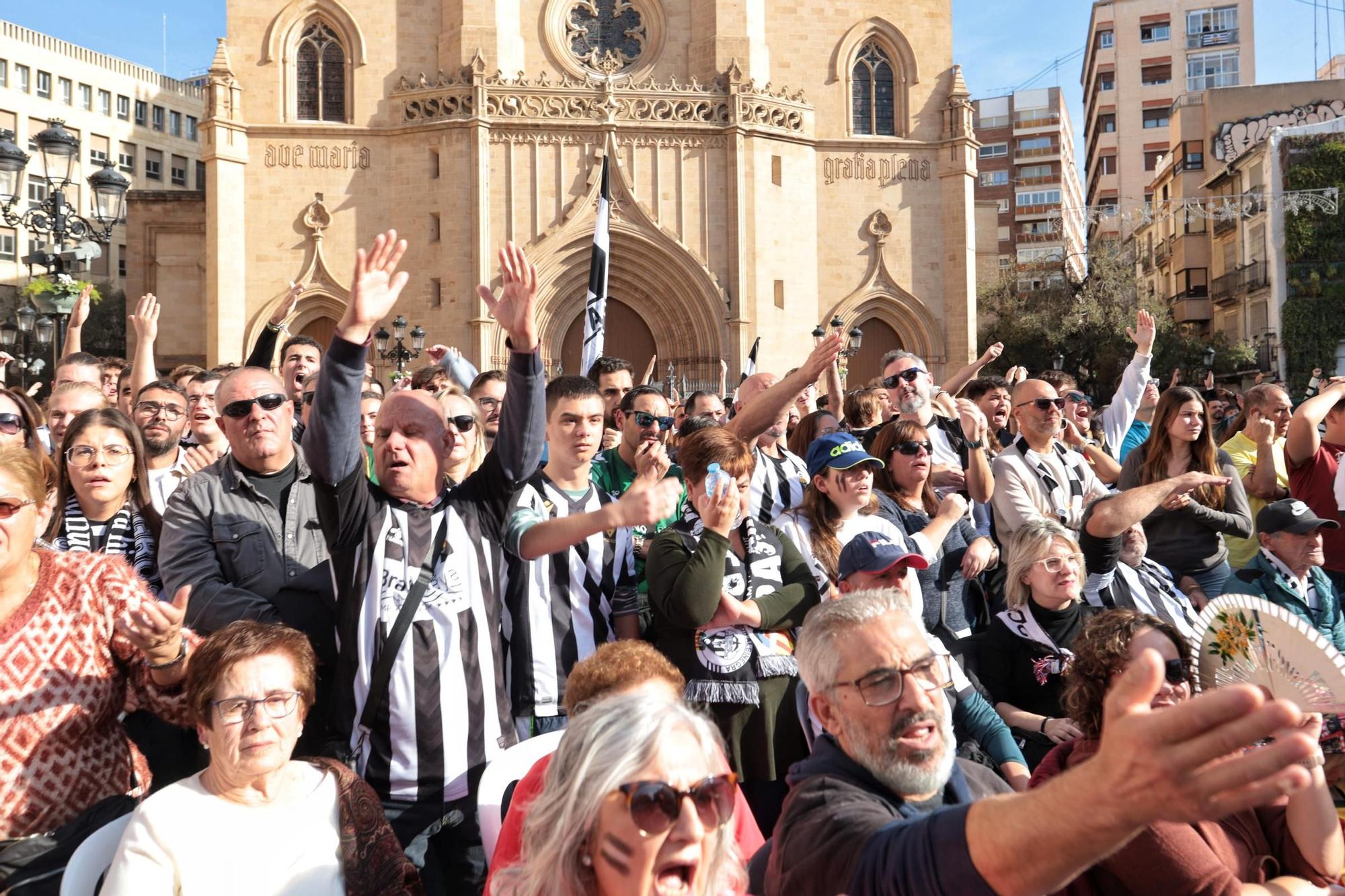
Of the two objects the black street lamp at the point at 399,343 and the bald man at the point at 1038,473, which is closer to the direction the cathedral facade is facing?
the bald man

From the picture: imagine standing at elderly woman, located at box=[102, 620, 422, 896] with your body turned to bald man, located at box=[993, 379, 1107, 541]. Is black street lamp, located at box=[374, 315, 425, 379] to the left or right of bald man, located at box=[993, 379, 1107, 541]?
left

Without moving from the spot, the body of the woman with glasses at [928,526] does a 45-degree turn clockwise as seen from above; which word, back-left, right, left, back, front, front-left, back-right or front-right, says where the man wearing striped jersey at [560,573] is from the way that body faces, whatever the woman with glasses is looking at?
front-right

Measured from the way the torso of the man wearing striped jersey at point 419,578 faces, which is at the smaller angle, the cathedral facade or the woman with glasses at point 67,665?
the woman with glasses

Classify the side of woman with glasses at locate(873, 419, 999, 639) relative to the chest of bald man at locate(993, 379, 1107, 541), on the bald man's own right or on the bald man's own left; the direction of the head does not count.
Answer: on the bald man's own right

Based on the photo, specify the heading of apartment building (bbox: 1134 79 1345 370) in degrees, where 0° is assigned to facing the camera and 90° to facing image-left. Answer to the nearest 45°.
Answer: approximately 45°

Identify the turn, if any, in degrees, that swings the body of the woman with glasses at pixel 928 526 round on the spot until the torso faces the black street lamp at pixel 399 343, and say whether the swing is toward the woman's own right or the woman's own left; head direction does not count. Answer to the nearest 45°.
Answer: approximately 180°

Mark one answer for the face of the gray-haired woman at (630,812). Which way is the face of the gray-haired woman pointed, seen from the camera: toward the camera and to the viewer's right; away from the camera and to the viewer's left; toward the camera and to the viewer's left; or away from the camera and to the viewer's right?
toward the camera and to the viewer's right

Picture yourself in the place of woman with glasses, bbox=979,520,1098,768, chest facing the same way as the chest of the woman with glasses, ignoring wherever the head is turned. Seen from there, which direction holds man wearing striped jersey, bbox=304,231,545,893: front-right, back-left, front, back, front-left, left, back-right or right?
right
